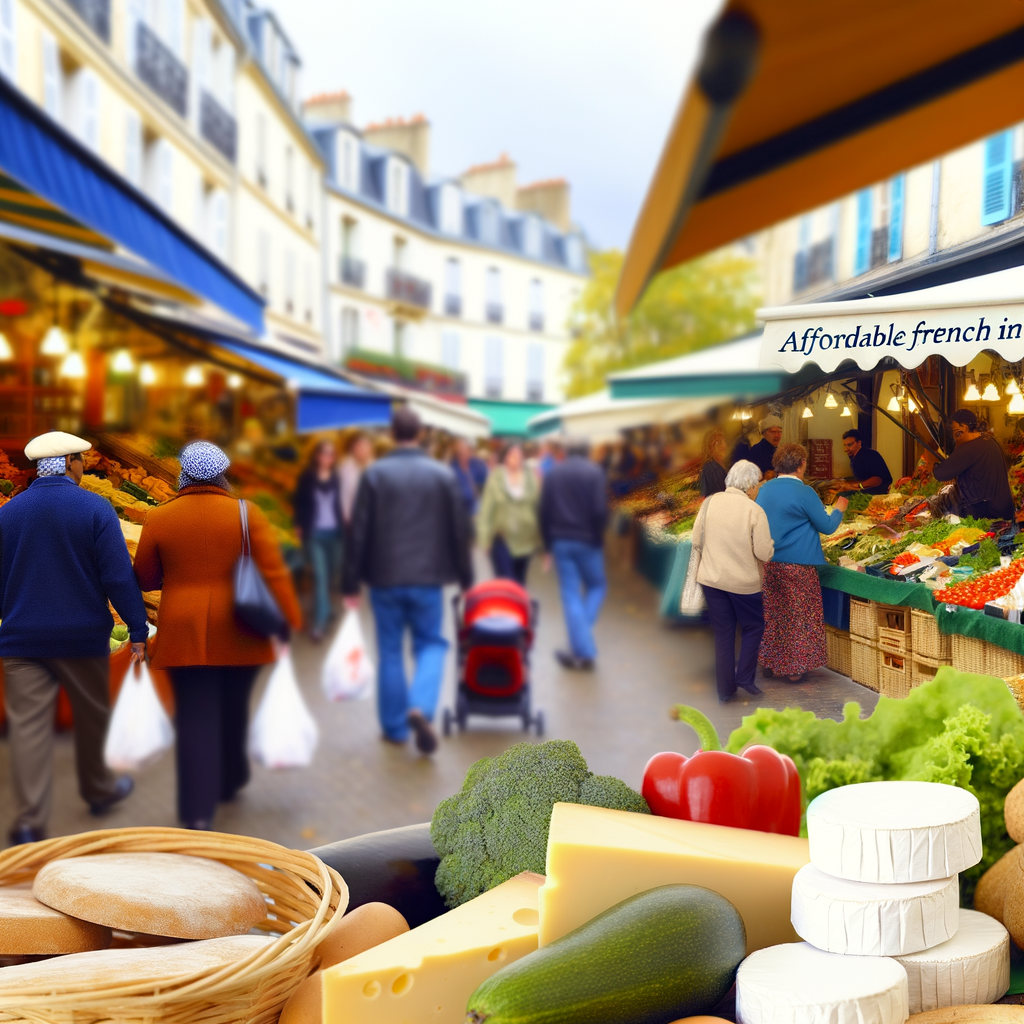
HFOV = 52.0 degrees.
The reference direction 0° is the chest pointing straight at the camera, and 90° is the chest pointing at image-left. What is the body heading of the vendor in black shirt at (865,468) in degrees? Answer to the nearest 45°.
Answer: approximately 45°

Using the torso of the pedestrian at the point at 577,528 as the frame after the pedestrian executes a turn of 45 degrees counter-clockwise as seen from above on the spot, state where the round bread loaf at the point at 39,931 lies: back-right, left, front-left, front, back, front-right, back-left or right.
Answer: left

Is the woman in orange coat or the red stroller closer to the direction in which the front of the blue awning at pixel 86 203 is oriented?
the red stroller

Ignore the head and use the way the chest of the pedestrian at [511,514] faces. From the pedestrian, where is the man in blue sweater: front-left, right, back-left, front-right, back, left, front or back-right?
front-right

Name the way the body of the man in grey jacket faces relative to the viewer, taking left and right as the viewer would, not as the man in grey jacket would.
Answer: facing away from the viewer

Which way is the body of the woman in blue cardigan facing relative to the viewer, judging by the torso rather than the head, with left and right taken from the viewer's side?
facing away from the viewer and to the right of the viewer
